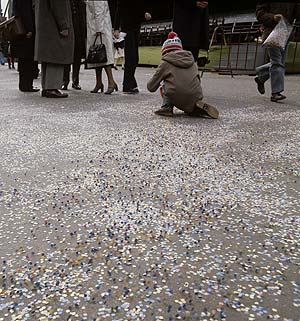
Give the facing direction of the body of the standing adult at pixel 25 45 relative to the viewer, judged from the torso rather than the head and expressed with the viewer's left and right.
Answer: facing to the right of the viewer

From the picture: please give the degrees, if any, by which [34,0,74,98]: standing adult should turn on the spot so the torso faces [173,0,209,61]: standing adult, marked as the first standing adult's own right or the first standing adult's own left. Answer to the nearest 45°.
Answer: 0° — they already face them

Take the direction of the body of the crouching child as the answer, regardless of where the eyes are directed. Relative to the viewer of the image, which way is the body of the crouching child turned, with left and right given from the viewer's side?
facing away from the viewer and to the left of the viewer

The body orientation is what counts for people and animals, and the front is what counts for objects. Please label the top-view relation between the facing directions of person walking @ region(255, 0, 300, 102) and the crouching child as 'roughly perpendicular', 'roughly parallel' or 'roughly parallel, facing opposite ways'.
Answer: roughly perpendicular
